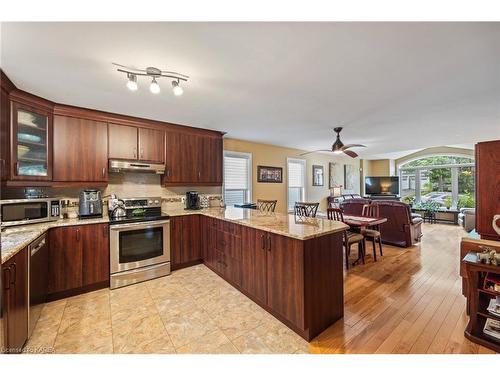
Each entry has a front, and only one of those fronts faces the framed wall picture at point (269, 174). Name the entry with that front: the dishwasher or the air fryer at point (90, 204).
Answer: the dishwasher

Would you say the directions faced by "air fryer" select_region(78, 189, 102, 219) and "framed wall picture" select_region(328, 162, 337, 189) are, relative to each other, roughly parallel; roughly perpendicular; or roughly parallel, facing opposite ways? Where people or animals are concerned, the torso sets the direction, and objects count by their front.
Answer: roughly parallel

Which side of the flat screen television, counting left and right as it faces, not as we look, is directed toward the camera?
front

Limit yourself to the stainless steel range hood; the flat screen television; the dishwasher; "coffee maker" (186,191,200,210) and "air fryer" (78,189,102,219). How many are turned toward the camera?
4

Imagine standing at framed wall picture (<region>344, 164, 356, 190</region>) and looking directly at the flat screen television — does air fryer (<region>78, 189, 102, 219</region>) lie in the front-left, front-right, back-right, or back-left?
back-right

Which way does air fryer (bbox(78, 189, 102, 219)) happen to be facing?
toward the camera

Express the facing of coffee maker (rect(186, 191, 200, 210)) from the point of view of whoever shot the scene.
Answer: facing the viewer

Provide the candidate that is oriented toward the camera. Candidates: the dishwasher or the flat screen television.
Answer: the flat screen television

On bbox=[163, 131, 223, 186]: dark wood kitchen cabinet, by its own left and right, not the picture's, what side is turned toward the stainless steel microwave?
right

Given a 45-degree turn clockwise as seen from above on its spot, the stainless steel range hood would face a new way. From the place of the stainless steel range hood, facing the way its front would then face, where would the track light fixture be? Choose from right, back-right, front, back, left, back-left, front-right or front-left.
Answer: front-left

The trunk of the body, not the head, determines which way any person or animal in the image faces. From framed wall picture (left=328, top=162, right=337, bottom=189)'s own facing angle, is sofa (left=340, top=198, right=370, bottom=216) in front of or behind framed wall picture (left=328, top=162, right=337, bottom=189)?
in front

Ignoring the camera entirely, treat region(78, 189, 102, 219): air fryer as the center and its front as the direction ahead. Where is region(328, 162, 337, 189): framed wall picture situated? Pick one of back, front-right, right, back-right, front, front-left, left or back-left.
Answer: left

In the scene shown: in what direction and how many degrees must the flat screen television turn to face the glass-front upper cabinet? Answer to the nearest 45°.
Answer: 0° — it already faces it

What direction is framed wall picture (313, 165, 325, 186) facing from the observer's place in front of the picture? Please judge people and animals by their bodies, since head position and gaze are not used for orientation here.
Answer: facing the viewer and to the right of the viewer
